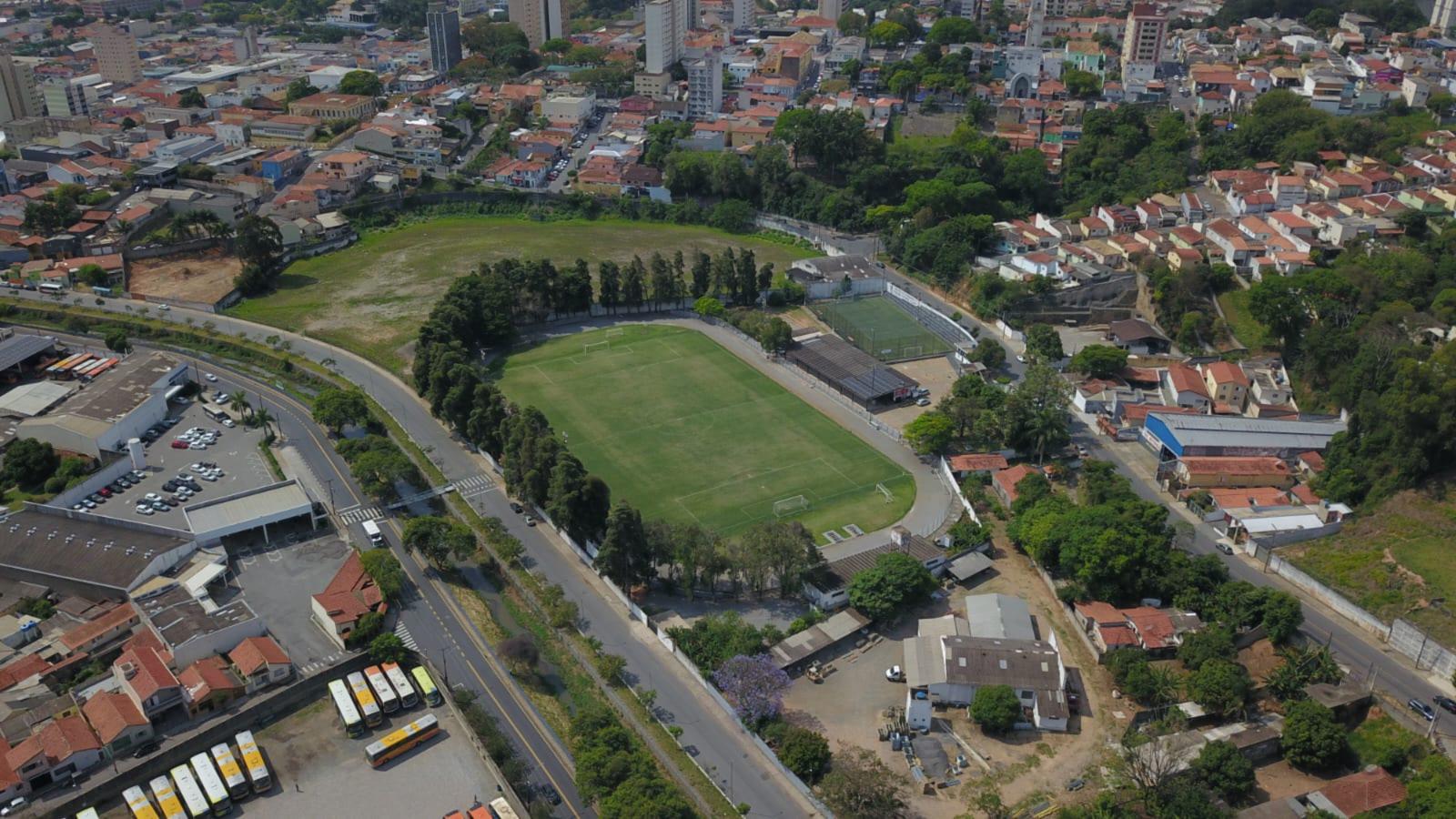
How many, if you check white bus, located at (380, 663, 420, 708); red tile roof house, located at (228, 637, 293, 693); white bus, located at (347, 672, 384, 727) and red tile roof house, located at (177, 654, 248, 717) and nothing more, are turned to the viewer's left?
0

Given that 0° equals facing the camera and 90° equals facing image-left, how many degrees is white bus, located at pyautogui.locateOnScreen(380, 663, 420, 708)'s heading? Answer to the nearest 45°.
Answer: approximately 315°

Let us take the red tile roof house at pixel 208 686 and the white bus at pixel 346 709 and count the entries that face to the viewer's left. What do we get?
0

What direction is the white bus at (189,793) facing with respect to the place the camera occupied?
facing the viewer and to the right of the viewer

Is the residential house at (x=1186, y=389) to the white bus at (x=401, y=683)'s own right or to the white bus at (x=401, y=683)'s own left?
on its left

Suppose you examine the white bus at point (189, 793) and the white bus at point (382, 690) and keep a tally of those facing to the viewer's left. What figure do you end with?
0

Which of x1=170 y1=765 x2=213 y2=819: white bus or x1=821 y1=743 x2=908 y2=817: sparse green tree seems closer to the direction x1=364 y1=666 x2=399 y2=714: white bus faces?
the sparse green tree

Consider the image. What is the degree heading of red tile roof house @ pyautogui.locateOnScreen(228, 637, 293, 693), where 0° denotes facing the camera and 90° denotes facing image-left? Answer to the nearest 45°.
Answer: approximately 315°

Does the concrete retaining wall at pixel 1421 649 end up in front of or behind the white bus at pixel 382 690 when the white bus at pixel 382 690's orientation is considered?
in front
